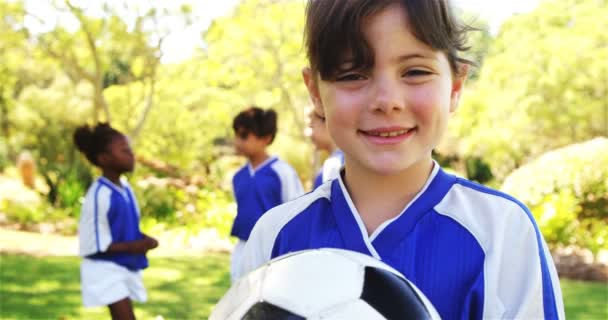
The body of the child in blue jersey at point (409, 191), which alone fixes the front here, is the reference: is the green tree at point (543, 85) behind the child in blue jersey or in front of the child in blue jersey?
behind

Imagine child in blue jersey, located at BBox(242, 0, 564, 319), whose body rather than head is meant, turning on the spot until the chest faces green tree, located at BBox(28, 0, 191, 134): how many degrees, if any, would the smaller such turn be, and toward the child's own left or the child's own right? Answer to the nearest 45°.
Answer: approximately 135° to the child's own right

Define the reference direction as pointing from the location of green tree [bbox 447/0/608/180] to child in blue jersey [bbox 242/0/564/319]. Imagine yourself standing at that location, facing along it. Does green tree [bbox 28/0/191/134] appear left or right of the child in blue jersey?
right

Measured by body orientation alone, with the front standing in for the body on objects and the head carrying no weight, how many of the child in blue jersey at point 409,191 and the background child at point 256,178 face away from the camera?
0

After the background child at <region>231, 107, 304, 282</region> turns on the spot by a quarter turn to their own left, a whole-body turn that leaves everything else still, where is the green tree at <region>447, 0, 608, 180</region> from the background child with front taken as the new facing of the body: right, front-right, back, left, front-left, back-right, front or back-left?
left

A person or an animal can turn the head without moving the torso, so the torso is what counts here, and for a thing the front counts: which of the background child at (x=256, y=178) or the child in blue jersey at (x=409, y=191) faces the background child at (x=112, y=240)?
the background child at (x=256, y=178)

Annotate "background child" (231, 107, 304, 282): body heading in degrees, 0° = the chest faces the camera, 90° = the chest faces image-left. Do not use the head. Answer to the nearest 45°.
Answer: approximately 45°

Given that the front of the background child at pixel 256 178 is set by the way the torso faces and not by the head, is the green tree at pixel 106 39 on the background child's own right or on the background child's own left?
on the background child's own right

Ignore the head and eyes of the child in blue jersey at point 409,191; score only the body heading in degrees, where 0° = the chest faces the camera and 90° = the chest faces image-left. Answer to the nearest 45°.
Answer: approximately 0°

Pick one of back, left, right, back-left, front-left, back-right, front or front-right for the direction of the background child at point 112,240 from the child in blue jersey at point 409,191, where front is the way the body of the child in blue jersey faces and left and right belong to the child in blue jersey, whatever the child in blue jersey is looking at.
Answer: back-right

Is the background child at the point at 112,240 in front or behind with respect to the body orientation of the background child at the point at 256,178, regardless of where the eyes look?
in front
